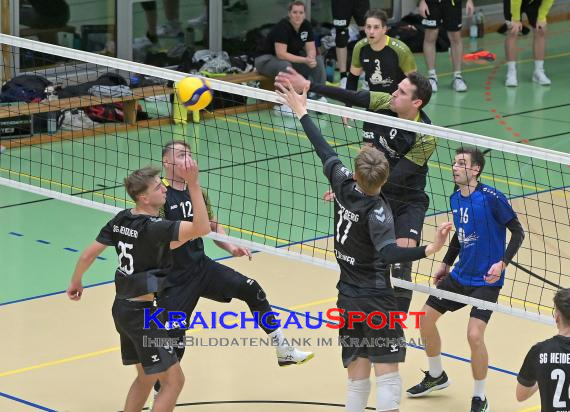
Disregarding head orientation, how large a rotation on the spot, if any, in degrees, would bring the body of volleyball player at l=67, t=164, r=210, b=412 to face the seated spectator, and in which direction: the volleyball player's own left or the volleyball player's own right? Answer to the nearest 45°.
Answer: approximately 45° to the volleyball player's own left

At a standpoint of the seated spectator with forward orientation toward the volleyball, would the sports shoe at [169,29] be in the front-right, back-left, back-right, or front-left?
back-right

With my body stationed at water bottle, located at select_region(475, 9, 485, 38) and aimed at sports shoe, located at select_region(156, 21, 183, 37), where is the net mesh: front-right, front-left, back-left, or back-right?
front-left

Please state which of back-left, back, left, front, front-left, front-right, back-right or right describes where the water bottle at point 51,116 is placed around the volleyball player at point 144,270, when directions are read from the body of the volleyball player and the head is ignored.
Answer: front-left

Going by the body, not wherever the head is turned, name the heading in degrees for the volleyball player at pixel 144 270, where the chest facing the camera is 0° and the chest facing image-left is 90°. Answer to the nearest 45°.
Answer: approximately 225°

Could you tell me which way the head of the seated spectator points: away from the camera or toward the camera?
toward the camera
